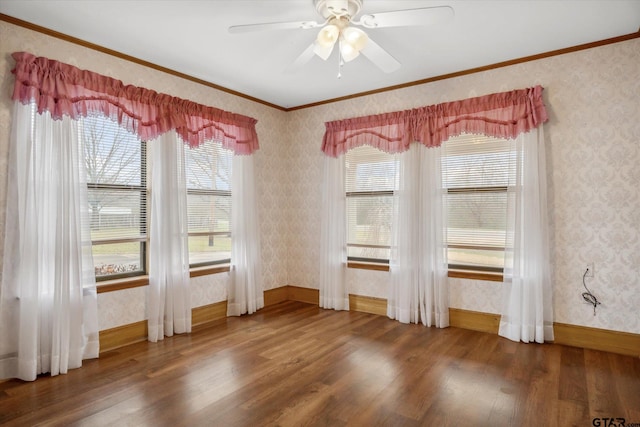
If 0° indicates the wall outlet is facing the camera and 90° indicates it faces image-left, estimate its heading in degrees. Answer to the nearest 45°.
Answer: approximately 45°

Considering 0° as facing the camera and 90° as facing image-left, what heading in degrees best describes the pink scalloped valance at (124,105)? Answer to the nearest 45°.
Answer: approximately 315°

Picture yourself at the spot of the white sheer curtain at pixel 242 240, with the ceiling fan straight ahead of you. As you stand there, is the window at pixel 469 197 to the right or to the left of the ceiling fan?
left
